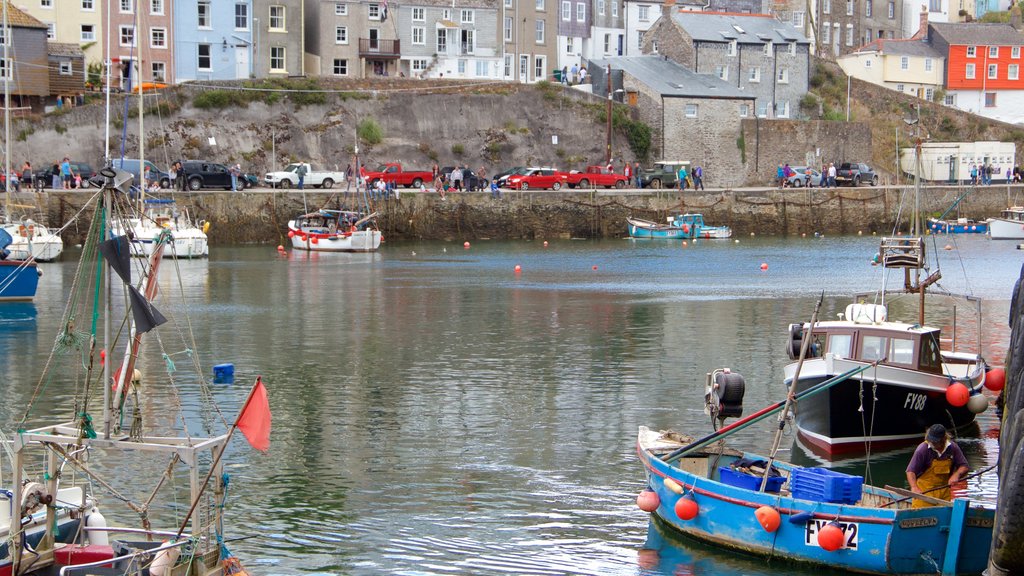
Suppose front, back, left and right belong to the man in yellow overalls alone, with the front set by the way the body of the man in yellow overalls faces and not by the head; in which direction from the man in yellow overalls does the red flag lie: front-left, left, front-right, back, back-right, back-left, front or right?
front-right

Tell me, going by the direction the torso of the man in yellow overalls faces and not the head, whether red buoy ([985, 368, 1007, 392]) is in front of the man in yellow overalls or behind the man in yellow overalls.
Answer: behind

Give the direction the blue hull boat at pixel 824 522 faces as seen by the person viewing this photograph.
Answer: facing away from the viewer and to the left of the viewer

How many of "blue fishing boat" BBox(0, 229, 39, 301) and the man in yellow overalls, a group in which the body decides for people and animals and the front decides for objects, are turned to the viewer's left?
1

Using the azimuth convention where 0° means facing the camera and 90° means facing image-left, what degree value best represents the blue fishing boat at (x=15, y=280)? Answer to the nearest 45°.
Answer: approximately 90°

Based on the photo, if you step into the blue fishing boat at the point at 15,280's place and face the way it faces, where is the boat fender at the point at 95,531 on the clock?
The boat fender is roughly at 9 o'clock from the blue fishing boat.
